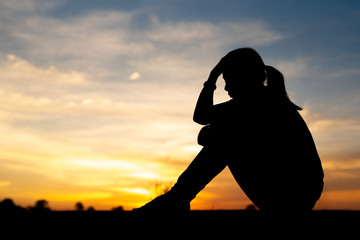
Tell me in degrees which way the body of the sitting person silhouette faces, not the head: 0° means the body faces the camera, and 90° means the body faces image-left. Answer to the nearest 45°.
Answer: approximately 90°
